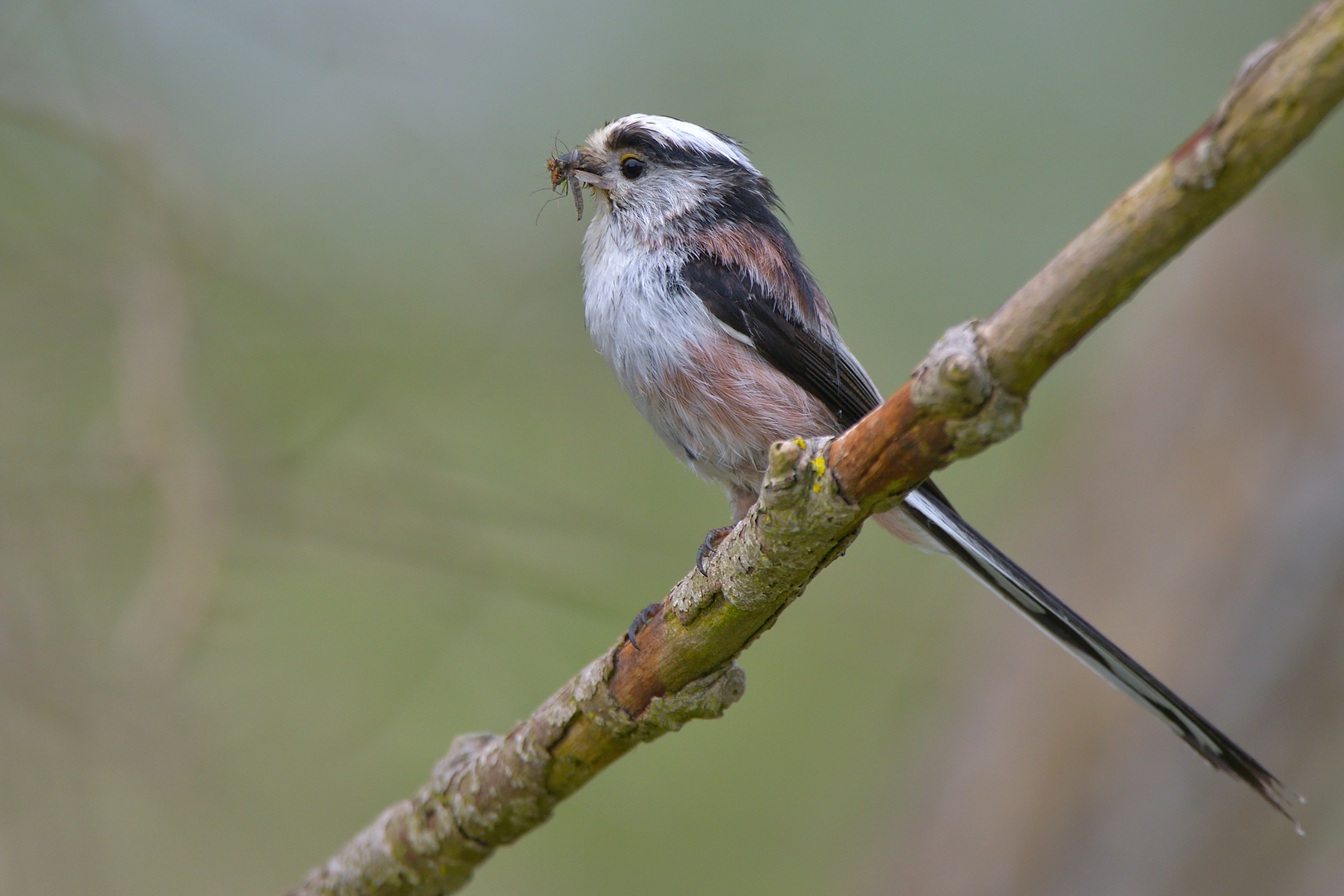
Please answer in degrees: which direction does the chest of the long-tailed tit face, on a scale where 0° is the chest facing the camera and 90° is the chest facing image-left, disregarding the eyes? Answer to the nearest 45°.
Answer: approximately 90°

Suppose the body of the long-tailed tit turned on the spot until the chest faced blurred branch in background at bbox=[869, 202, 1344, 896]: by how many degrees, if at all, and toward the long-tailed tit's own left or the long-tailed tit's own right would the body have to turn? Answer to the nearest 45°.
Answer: approximately 90° to the long-tailed tit's own right
